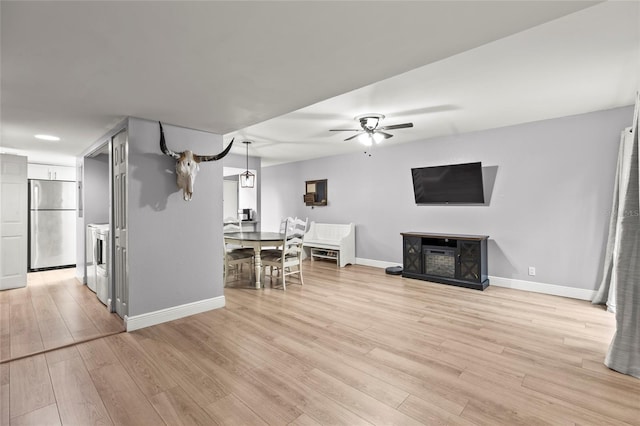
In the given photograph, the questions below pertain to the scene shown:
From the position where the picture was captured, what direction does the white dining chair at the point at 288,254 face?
facing away from the viewer and to the left of the viewer

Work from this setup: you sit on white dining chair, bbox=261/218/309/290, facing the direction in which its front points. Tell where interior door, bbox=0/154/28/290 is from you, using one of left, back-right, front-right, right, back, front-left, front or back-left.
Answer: front-left

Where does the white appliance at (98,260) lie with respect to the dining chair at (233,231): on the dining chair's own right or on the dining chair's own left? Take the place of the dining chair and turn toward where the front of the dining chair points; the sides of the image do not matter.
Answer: on the dining chair's own right

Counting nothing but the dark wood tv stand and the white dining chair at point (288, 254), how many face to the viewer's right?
0

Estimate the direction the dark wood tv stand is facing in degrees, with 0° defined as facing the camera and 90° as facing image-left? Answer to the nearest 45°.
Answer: approximately 45°

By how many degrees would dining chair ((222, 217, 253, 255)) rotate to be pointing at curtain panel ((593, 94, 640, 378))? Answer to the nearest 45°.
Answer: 0° — it already faces it

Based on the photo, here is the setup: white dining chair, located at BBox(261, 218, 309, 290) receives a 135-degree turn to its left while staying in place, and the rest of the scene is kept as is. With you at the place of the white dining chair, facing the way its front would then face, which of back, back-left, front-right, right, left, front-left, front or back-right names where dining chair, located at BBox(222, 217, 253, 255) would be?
back-right

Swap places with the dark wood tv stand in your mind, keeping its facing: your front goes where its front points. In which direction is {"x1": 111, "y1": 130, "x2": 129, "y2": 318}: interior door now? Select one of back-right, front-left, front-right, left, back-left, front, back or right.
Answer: front

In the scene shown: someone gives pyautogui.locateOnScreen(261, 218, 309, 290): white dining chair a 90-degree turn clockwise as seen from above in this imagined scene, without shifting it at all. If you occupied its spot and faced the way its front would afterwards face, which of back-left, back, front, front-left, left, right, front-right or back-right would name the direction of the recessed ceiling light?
back-left

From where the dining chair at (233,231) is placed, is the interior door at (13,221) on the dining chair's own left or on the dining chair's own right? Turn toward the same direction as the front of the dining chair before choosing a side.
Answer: on the dining chair's own right

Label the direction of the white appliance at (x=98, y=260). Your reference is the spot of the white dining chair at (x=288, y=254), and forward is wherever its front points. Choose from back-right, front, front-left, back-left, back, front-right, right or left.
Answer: front-left

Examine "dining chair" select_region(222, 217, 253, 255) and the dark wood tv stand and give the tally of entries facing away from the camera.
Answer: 0

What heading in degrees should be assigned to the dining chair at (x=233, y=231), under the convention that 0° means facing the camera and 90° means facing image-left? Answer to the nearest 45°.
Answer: approximately 315°

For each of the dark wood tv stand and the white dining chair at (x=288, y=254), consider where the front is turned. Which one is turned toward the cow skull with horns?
the dark wood tv stand
